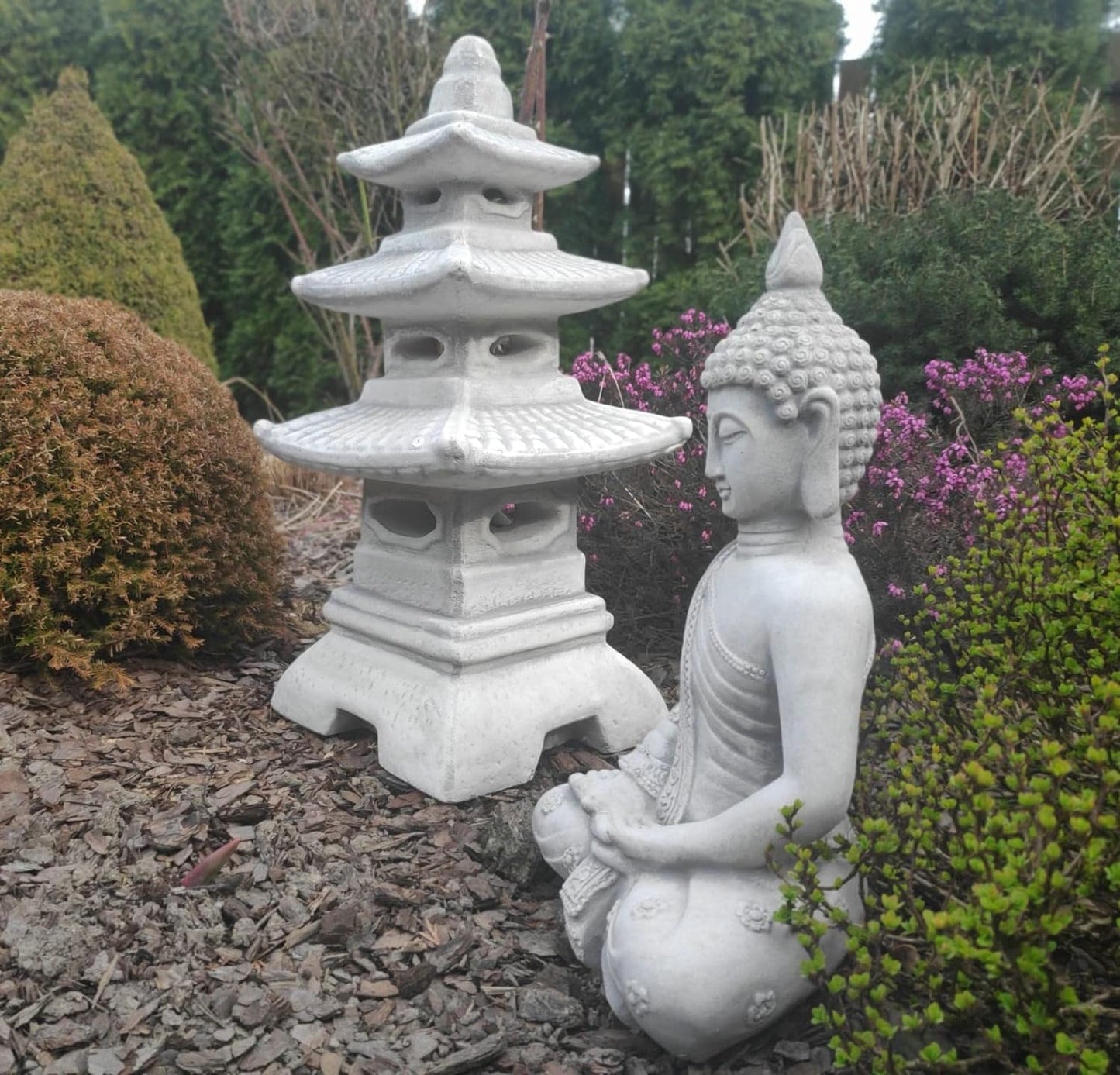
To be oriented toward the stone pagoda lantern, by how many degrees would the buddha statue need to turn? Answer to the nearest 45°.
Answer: approximately 45° to its right

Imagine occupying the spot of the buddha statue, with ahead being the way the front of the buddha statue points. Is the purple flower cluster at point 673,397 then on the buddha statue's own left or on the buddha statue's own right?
on the buddha statue's own right

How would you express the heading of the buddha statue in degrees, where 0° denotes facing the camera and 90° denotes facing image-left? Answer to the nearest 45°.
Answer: approximately 90°

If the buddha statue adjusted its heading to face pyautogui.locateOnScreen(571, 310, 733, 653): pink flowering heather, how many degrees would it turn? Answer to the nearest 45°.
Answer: approximately 90° to its right

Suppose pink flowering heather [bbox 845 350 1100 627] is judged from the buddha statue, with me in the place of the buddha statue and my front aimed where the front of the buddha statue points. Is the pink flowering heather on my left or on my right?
on my right

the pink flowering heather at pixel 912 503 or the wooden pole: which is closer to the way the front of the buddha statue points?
the wooden pole

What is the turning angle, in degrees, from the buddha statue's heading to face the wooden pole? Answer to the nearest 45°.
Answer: approximately 90° to its right
